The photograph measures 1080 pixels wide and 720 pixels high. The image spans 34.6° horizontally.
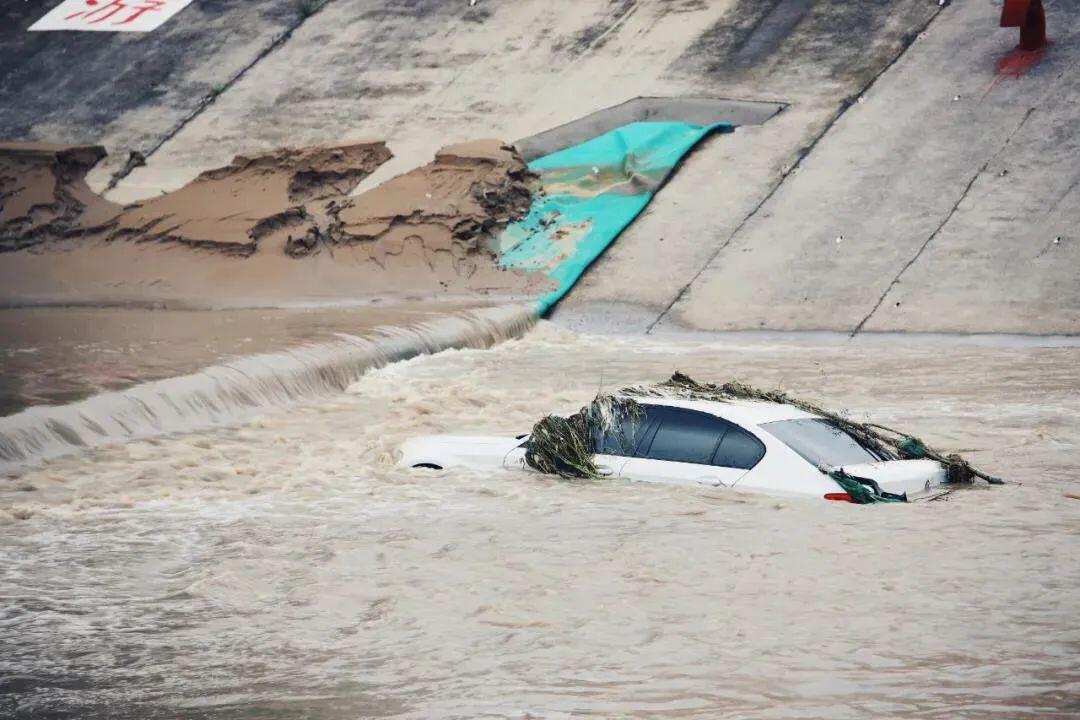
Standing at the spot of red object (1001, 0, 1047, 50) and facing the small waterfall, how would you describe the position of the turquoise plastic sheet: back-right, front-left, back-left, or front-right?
front-right

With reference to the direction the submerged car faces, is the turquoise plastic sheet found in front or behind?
in front

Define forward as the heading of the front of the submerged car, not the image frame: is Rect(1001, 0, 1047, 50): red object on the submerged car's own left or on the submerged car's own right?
on the submerged car's own right

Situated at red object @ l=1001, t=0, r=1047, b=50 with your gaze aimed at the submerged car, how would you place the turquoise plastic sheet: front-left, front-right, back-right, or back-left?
front-right

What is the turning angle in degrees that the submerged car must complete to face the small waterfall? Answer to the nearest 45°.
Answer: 0° — it already faces it

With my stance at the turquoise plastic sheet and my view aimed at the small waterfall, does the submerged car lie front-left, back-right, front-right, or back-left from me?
front-left

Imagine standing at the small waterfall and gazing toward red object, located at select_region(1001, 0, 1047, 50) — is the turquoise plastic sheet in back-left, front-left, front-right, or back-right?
front-left

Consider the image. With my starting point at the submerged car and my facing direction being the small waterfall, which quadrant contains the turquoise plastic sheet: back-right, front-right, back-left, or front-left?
front-right

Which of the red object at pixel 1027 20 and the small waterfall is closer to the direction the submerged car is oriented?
the small waterfall

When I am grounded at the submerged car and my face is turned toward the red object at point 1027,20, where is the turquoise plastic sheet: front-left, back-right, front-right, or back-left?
front-left

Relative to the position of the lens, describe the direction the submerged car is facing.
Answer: facing away from the viewer and to the left of the viewer
